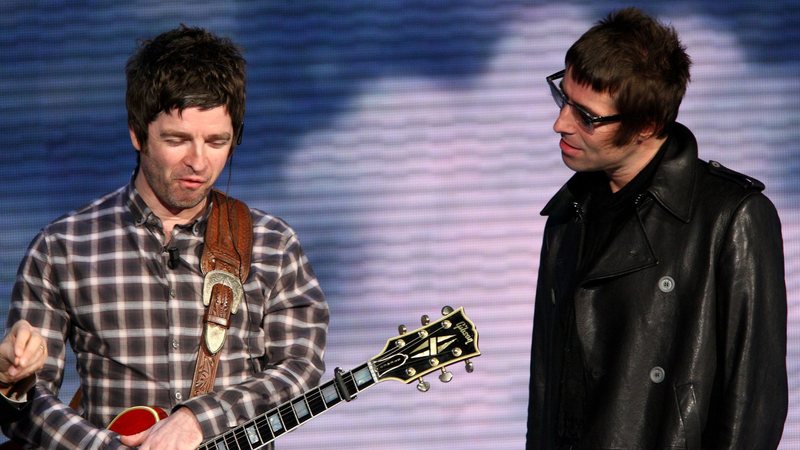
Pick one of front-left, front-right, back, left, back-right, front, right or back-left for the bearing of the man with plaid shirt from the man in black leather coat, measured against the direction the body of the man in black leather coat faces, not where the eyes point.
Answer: front-right

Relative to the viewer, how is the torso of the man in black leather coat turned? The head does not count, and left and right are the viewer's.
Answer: facing the viewer and to the left of the viewer

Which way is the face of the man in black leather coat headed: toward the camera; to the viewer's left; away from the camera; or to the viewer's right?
to the viewer's left

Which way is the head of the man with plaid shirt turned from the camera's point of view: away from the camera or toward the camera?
toward the camera

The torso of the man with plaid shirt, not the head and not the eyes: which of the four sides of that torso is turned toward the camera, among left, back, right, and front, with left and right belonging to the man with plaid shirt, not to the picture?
front

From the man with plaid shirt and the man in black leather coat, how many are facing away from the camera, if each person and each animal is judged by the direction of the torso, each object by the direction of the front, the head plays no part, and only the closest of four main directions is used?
0

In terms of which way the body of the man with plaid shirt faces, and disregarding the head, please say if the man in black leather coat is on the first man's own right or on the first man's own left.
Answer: on the first man's own left
